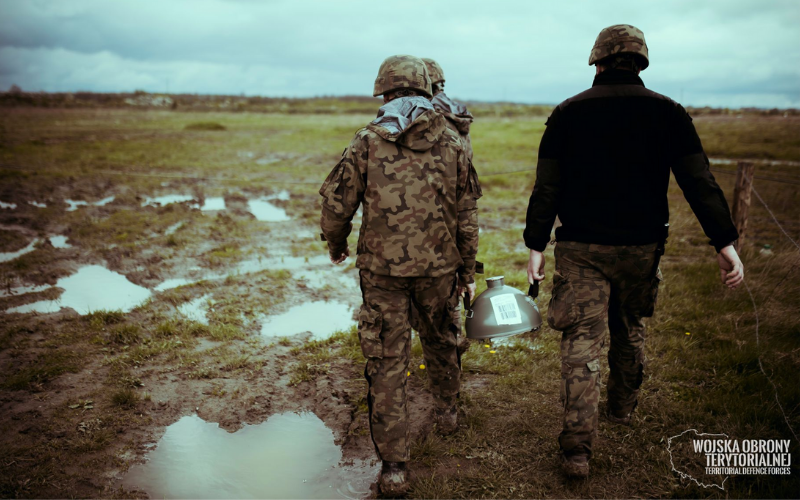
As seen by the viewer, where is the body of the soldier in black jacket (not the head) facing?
away from the camera

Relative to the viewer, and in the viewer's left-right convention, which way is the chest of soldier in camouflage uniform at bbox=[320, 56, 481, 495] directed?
facing away from the viewer

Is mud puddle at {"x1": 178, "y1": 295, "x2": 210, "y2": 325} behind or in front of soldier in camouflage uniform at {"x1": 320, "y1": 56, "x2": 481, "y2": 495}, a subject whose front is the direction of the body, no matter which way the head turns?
in front

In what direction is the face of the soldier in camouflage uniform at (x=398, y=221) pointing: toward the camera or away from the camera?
away from the camera

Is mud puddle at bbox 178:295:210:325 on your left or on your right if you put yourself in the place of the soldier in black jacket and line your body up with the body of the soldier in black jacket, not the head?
on your left

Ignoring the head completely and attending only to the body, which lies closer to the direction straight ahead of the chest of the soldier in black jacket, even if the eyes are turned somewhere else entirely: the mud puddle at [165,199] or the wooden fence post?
the wooden fence post

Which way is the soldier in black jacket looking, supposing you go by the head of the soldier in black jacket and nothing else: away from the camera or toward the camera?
away from the camera

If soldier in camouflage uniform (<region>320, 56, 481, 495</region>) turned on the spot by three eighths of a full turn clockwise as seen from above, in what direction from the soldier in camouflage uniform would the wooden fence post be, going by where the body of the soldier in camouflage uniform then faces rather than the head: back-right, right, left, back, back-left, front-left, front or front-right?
left

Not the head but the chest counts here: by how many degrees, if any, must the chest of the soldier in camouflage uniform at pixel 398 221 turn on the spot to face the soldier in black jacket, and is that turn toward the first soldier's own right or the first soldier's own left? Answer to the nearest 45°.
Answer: approximately 90° to the first soldier's own right

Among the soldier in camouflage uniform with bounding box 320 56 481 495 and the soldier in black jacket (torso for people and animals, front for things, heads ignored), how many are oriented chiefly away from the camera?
2

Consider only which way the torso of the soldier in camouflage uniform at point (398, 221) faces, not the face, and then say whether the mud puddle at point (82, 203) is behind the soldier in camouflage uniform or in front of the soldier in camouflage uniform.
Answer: in front
